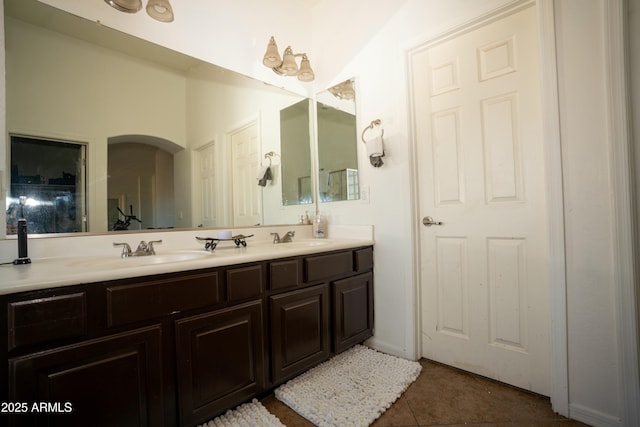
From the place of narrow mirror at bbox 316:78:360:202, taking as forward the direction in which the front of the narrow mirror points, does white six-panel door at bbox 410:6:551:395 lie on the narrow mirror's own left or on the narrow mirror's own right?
on the narrow mirror's own left

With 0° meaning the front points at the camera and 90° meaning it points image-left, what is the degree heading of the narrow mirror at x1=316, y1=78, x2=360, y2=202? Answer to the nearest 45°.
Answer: approximately 45°

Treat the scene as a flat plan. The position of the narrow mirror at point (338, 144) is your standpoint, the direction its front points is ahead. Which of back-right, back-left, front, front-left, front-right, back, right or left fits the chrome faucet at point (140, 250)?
front

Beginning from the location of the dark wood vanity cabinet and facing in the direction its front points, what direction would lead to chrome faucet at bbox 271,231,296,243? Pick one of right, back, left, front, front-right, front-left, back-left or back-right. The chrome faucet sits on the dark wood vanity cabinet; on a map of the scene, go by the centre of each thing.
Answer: left

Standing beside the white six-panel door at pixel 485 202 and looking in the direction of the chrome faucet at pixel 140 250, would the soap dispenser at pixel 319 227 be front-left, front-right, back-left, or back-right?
front-right

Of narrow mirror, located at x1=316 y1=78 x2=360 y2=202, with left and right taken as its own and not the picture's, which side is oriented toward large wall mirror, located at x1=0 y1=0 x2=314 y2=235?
front

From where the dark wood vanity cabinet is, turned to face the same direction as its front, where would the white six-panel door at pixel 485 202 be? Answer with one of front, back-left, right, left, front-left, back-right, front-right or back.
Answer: front-left

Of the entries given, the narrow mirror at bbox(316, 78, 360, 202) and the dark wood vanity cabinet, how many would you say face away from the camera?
0

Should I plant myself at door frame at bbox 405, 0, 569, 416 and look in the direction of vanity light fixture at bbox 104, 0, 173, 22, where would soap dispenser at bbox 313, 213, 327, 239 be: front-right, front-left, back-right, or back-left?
front-right

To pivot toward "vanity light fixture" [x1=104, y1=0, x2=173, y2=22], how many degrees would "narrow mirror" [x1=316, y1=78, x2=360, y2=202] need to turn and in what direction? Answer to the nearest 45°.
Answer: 0° — it already faces it

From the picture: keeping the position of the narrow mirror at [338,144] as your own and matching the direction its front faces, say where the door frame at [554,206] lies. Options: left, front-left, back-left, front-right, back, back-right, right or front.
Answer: left
